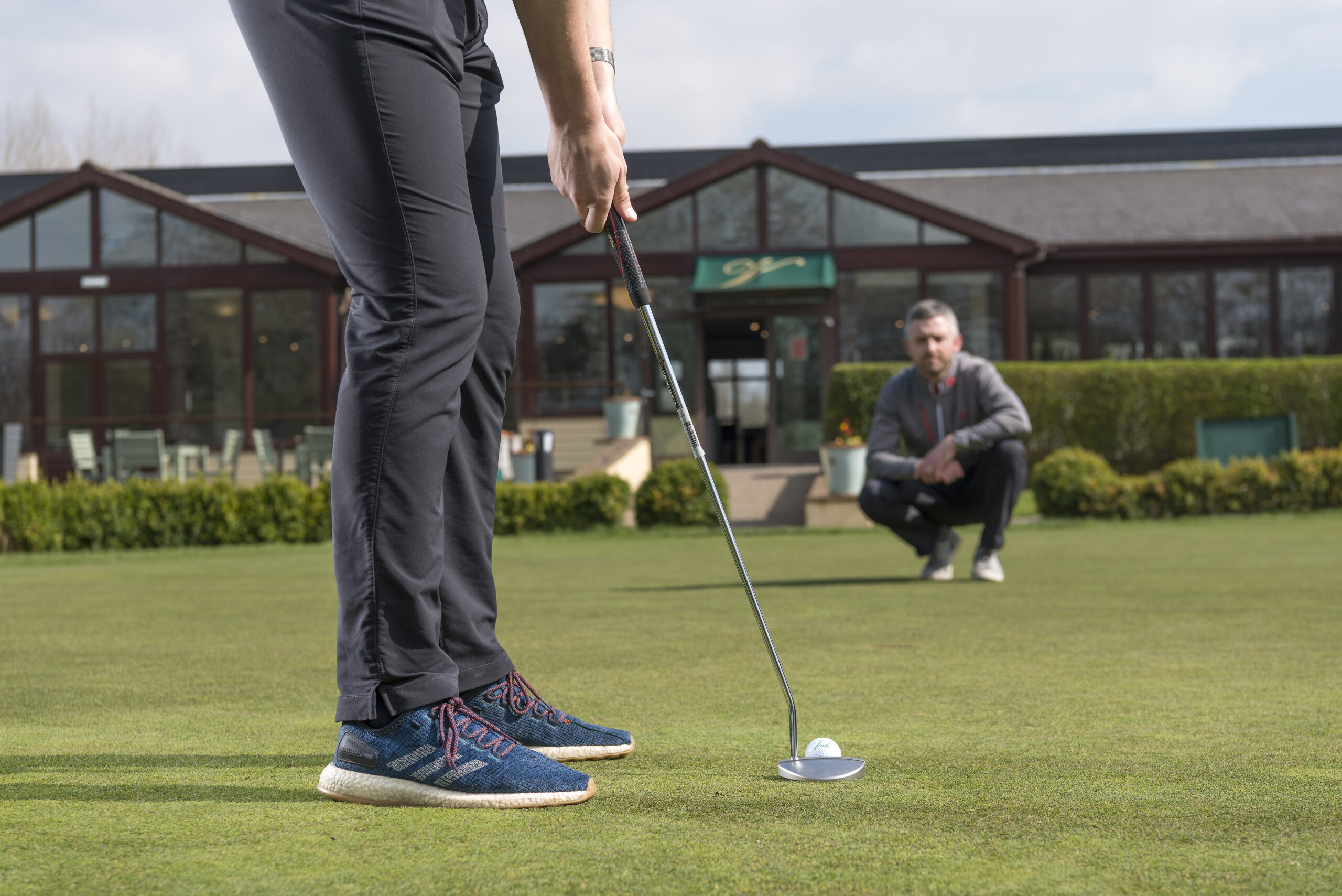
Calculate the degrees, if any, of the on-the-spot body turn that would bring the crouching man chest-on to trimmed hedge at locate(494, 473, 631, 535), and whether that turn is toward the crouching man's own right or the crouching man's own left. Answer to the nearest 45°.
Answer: approximately 135° to the crouching man's own right

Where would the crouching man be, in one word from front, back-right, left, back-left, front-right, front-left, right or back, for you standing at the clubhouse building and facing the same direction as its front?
front

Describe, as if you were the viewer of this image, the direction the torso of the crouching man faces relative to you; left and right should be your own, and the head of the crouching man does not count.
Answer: facing the viewer

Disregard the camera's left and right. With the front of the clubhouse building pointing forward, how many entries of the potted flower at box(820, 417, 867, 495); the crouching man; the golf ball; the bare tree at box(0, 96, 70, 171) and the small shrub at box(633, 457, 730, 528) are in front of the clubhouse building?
4

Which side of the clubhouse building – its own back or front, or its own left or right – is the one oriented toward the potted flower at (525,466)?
front

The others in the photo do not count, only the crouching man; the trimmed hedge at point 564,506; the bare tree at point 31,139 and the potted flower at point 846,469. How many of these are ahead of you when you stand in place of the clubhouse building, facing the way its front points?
3

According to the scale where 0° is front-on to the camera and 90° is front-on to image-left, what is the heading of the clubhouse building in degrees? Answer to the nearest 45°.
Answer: approximately 0°

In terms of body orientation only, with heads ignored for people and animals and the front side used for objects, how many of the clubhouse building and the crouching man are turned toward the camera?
2
